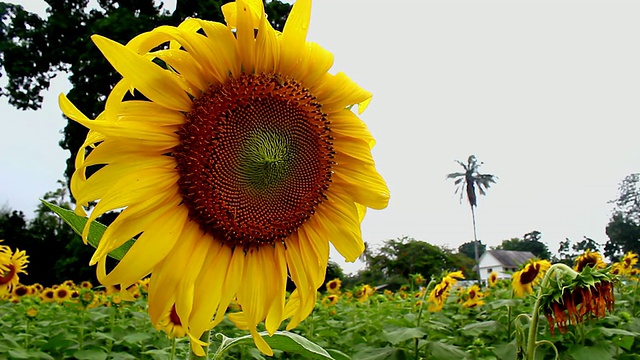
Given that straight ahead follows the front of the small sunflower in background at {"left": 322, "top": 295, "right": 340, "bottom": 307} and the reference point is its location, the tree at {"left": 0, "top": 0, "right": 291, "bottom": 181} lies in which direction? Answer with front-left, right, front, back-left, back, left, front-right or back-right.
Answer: back-right

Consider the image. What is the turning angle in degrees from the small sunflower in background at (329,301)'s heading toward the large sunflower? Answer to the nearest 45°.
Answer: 0° — it already faces it

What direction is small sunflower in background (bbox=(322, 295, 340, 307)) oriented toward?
toward the camera

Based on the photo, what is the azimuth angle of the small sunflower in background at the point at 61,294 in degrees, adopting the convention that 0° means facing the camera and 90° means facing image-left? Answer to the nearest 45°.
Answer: approximately 0°

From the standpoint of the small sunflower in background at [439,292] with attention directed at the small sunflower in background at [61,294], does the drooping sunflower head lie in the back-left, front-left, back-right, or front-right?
back-left

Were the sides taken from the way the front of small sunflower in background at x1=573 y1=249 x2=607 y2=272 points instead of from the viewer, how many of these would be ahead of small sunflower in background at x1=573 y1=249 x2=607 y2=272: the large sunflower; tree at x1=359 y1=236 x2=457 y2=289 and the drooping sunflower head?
2

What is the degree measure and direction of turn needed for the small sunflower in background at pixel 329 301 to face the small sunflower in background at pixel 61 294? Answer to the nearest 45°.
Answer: approximately 90° to its right

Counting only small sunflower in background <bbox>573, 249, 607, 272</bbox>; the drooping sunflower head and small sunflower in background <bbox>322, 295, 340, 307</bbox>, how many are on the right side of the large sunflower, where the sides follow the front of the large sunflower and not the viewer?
0

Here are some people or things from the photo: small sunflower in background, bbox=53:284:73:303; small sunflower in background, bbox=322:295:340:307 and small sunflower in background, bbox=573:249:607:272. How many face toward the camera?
3

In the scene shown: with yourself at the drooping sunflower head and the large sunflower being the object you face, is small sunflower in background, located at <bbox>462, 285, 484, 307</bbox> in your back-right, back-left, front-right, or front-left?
back-right

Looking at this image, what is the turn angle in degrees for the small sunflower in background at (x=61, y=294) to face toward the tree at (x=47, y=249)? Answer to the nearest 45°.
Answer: approximately 180°

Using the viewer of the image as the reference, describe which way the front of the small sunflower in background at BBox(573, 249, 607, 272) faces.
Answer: facing the viewer

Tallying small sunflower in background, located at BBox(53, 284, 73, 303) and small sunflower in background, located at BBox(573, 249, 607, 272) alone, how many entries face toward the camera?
2

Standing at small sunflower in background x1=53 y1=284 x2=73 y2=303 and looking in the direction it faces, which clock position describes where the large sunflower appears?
The large sunflower is roughly at 12 o'clock from the small sunflower in background.
